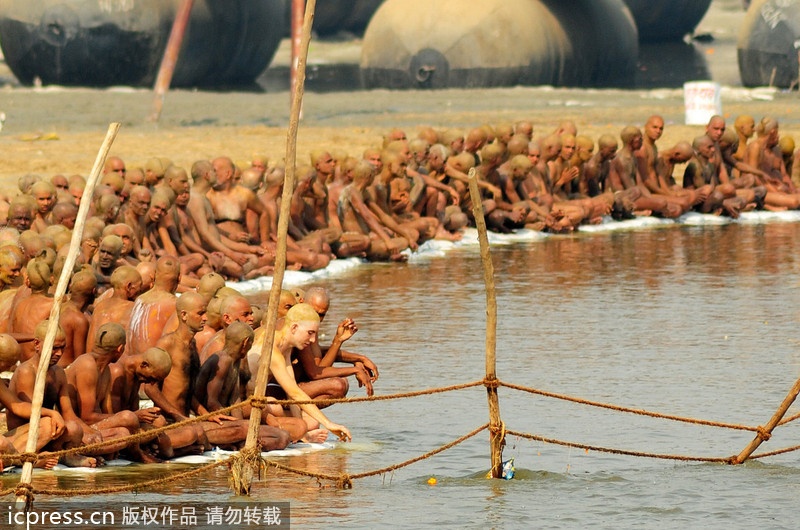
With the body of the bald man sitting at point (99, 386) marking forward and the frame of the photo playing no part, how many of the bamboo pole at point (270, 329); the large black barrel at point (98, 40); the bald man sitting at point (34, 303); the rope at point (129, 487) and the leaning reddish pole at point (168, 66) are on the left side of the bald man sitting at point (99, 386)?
3

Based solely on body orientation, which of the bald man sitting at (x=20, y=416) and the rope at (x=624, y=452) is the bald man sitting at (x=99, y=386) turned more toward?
the rope

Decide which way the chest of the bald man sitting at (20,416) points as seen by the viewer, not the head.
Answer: to the viewer's right

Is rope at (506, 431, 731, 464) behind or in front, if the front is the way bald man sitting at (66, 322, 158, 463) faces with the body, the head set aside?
in front

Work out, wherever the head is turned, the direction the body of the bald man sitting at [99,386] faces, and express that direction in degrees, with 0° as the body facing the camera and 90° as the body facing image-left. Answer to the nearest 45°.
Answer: approximately 270°

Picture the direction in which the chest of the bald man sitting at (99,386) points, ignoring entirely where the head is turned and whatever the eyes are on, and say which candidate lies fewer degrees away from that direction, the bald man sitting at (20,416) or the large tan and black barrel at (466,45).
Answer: the large tan and black barrel

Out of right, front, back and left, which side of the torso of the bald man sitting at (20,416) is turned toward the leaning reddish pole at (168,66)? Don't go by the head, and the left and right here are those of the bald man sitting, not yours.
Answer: left

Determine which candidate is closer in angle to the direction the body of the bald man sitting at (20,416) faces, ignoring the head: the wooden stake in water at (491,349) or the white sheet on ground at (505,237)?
the wooden stake in water

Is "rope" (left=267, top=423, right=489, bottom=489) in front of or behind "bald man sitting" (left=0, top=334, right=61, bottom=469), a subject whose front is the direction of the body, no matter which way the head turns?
in front

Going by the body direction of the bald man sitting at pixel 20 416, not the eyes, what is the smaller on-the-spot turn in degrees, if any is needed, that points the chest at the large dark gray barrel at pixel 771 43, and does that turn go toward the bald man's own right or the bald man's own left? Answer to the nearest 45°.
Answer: approximately 45° to the bald man's own left

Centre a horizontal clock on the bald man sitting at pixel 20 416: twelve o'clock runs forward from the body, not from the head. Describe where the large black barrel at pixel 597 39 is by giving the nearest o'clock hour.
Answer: The large black barrel is roughly at 10 o'clock from the bald man sitting.
